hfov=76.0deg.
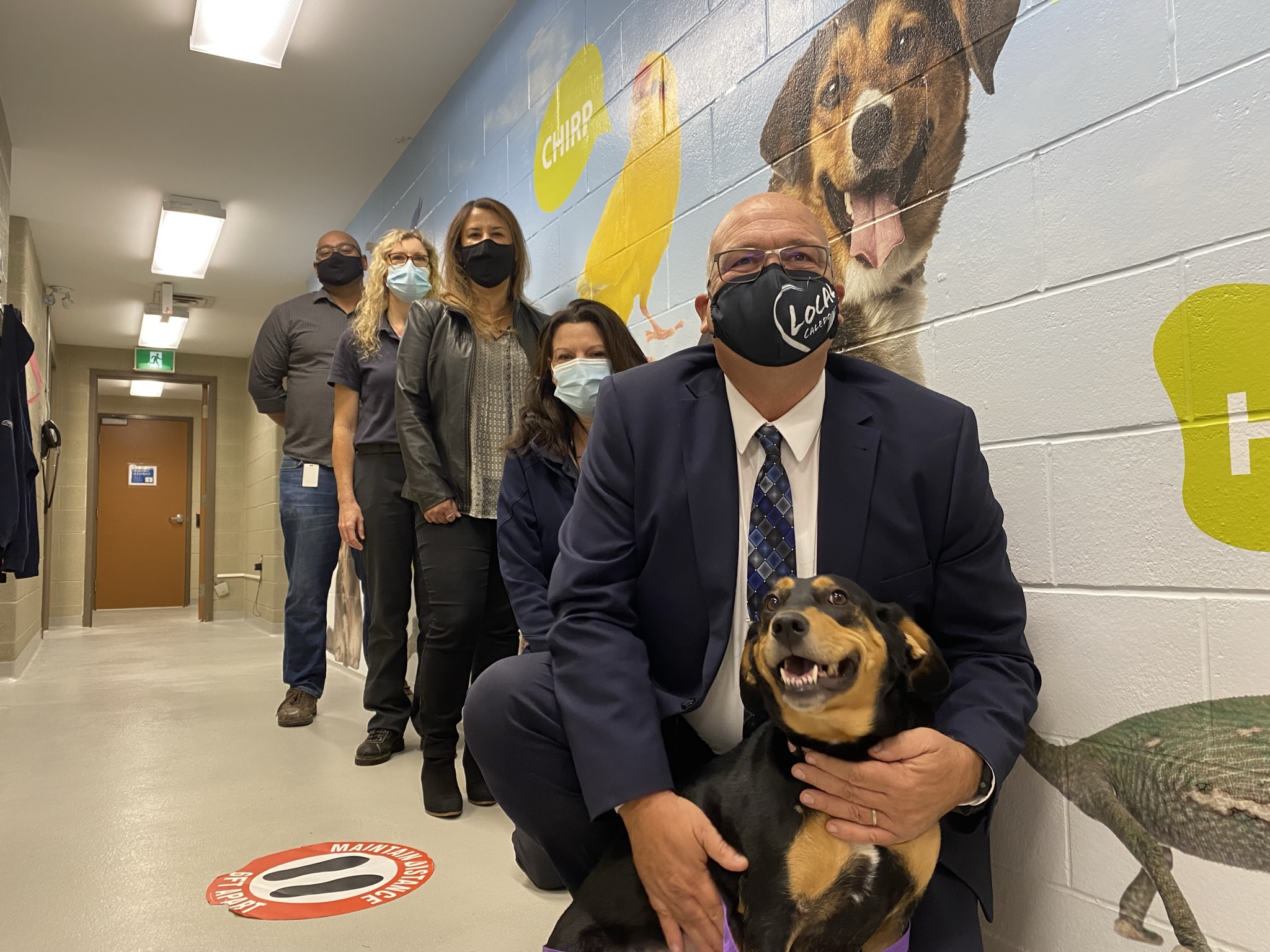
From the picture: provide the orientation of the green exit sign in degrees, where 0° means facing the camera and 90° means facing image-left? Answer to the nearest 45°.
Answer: approximately 0°

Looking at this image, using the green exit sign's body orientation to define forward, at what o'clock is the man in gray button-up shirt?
The man in gray button-up shirt is roughly at 12 o'clock from the green exit sign.

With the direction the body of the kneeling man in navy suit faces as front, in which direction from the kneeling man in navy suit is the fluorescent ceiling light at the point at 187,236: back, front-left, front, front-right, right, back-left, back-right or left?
back-right

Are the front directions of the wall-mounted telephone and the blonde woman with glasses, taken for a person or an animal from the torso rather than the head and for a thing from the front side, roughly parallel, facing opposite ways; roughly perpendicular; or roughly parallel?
roughly perpendicular

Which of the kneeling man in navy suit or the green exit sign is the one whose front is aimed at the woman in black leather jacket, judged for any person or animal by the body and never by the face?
the green exit sign

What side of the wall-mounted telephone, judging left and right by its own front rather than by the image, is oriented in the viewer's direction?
right
